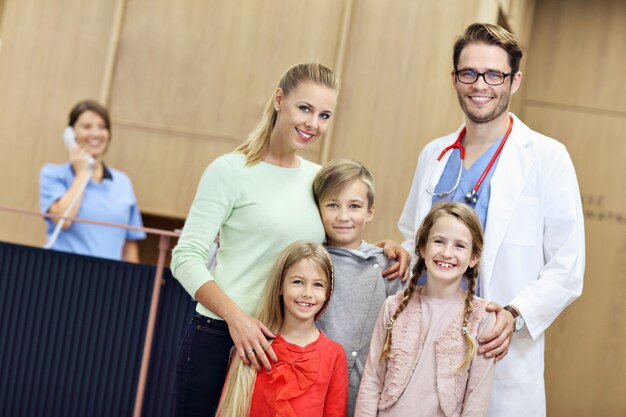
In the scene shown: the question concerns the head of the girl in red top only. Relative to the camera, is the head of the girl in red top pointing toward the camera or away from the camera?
toward the camera

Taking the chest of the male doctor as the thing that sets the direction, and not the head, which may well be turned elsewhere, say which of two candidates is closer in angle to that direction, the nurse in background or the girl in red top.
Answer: the girl in red top

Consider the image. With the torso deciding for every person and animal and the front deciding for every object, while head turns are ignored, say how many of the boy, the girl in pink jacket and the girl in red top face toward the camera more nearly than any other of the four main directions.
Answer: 3

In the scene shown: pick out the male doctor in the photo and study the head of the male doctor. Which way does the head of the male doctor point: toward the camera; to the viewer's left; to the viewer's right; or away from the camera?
toward the camera

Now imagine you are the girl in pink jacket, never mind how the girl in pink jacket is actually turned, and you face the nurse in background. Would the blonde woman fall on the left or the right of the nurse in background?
left

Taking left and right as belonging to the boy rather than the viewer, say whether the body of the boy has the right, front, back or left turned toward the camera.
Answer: front

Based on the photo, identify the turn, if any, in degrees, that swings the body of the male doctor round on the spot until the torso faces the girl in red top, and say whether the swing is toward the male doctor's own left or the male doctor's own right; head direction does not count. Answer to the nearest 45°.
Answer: approximately 45° to the male doctor's own right

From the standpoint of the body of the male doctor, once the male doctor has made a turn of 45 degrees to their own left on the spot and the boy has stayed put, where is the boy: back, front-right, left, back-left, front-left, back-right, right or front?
right

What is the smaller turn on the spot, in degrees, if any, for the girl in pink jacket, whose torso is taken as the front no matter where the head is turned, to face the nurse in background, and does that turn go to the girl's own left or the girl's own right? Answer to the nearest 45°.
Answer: approximately 135° to the girl's own right

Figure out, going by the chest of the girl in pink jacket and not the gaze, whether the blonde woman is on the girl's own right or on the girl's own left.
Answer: on the girl's own right

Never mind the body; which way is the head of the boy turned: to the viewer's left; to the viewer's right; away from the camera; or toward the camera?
toward the camera

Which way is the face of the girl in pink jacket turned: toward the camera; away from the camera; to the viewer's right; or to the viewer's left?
toward the camera

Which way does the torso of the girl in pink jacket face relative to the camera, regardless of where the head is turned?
toward the camera

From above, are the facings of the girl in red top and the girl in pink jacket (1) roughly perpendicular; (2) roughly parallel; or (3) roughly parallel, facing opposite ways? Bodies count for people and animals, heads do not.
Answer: roughly parallel
